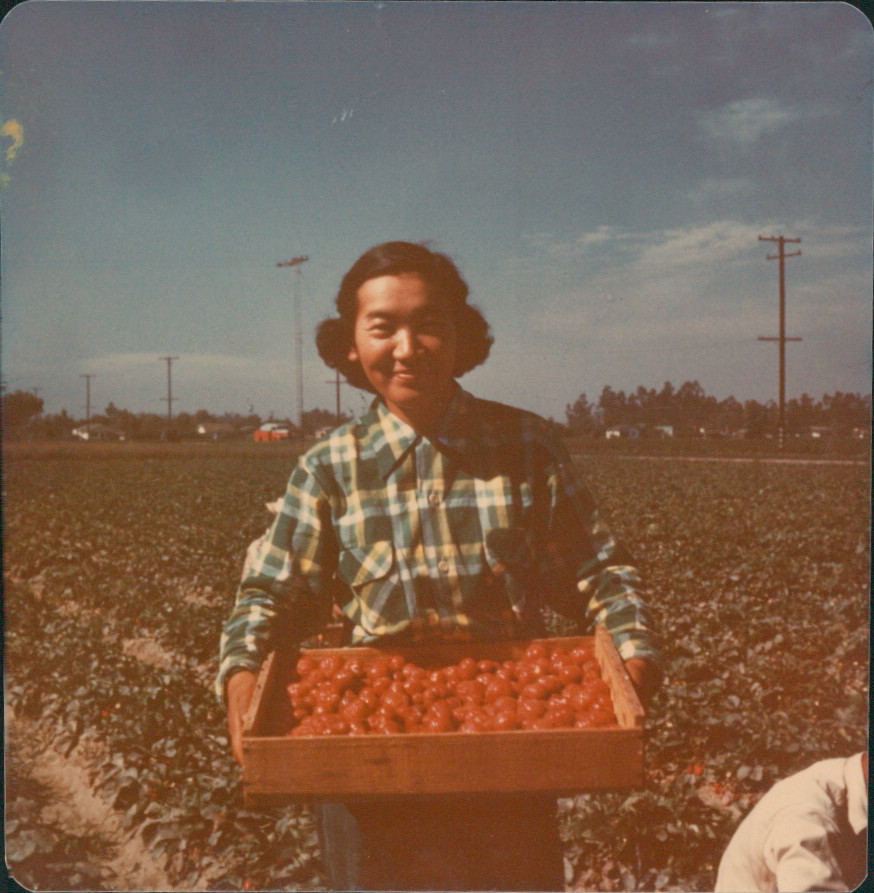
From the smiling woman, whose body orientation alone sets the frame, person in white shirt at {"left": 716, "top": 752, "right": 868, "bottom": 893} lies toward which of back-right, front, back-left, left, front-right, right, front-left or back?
left

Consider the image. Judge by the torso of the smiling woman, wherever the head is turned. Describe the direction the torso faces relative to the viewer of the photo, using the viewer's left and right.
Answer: facing the viewer

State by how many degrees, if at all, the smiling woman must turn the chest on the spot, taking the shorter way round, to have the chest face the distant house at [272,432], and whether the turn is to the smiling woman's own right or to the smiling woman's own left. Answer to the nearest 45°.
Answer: approximately 135° to the smiling woman's own right

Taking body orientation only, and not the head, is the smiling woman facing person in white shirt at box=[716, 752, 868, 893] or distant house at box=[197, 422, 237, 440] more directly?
the person in white shirt

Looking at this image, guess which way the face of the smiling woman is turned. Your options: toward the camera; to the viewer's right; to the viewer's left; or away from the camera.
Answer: toward the camera

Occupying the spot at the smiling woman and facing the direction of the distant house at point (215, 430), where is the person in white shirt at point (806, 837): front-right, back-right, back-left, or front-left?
back-right

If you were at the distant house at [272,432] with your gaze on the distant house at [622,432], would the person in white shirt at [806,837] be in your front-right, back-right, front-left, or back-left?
front-right
